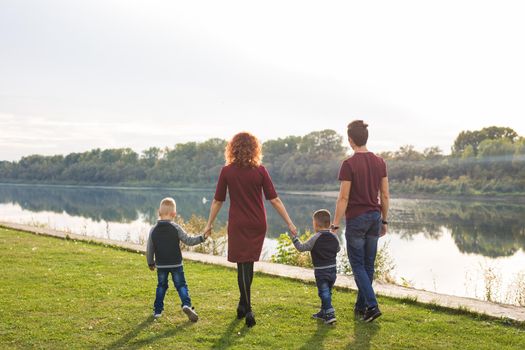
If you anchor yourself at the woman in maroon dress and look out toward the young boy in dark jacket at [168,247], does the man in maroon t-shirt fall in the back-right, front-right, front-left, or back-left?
back-right

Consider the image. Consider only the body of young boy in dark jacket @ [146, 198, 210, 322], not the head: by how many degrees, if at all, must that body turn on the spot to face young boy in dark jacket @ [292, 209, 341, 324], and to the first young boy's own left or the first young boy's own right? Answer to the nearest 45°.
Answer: approximately 90° to the first young boy's own right

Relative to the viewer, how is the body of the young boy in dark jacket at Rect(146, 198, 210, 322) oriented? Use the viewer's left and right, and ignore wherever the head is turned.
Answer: facing away from the viewer

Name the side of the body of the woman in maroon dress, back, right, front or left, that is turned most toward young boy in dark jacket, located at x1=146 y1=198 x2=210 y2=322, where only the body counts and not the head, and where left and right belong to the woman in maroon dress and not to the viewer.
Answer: left

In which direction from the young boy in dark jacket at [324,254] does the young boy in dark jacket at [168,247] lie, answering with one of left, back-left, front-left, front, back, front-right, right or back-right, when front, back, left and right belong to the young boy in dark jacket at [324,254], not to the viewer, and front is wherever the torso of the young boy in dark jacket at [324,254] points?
front-left

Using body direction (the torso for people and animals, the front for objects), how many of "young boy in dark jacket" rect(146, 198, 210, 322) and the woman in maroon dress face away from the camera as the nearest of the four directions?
2

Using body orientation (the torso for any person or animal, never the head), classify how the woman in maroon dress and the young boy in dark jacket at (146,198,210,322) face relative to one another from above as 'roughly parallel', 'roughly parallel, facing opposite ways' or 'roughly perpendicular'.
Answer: roughly parallel

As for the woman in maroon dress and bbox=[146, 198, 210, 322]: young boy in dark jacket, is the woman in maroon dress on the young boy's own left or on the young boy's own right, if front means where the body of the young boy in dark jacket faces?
on the young boy's own right

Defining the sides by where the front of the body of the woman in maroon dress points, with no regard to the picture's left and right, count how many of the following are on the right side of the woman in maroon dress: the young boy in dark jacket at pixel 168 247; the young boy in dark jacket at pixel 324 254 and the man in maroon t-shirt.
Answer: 2

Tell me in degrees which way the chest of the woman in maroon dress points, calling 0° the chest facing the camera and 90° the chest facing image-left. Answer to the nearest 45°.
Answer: approximately 180°

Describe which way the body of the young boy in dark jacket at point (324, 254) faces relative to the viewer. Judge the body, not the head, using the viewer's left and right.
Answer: facing away from the viewer and to the left of the viewer

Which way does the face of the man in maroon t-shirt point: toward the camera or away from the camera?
away from the camera

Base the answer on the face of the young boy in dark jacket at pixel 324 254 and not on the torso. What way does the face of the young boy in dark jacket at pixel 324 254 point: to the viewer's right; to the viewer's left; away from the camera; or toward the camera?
away from the camera

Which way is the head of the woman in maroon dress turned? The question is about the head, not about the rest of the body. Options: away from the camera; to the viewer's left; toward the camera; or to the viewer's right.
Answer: away from the camera

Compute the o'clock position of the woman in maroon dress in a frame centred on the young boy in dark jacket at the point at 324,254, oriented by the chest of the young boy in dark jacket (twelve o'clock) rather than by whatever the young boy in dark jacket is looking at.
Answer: The woman in maroon dress is roughly at 10 o'clock from the young boy in dark jacket.

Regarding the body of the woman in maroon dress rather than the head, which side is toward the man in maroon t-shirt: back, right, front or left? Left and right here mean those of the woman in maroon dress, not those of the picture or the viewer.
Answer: right
